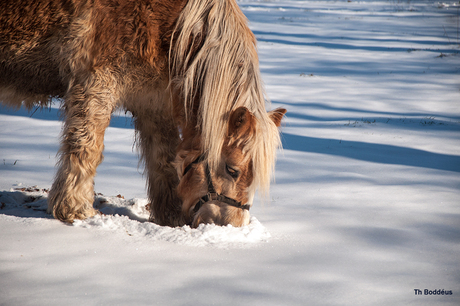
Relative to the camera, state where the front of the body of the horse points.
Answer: to the viewer's right
